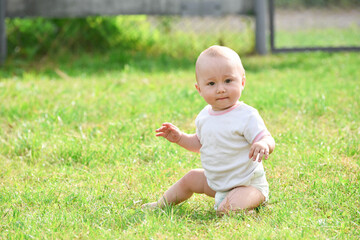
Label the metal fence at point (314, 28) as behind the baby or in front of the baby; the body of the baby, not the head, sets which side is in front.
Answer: behind

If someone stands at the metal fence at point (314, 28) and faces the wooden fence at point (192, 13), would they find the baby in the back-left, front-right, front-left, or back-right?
front-left

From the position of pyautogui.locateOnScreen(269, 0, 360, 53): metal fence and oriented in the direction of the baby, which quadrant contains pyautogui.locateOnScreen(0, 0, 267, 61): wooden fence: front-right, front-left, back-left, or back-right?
front-right

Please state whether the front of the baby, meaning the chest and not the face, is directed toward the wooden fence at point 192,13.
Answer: no

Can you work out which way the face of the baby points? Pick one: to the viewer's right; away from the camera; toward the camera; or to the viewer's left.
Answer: toward the camera

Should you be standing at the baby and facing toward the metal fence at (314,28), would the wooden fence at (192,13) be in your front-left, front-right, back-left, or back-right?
front-left

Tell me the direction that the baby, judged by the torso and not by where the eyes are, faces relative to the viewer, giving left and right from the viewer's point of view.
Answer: facing the viewer and to the left of the viewer
